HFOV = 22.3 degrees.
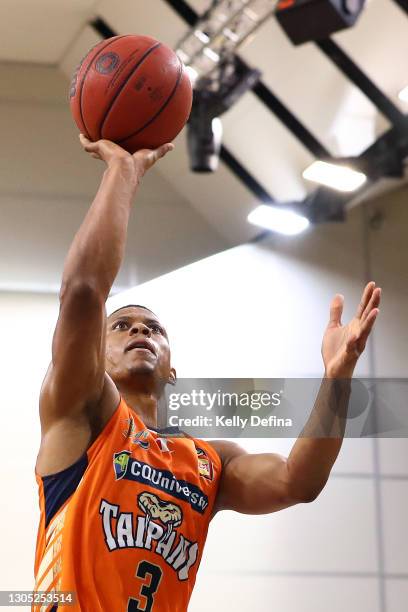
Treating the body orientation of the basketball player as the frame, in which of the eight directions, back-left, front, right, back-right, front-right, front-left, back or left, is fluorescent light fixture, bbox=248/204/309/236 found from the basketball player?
back-left

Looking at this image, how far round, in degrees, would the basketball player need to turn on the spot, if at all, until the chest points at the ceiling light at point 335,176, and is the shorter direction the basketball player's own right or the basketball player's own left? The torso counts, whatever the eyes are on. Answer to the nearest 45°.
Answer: approximately 135° to the basketball player's own left

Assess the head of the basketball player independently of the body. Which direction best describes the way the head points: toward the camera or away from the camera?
toward the camera

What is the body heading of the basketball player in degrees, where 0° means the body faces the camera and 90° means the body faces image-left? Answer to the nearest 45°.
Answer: approximately 315°
